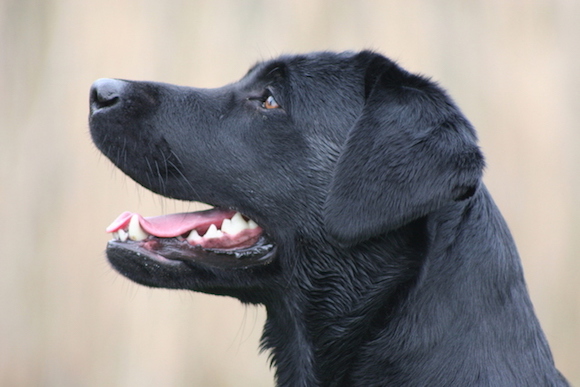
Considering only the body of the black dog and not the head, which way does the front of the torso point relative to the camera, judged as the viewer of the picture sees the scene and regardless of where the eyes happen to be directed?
to the viewer's left
